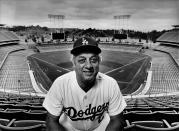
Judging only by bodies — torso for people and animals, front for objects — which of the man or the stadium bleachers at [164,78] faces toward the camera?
the man

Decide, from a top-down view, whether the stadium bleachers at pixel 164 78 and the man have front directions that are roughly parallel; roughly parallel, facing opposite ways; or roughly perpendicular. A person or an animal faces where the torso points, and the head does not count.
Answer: roughly perpendicular

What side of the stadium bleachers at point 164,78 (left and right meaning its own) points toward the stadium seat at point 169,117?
left

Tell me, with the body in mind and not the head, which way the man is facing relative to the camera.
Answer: toward the camera

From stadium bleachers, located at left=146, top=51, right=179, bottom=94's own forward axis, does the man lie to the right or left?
on its left

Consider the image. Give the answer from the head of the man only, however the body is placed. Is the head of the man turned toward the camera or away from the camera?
toward the camera

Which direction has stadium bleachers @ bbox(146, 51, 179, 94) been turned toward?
to the viewer's left

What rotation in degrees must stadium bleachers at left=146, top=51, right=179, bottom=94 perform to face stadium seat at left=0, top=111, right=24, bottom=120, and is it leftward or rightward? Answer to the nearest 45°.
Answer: approximately 90° to its left
